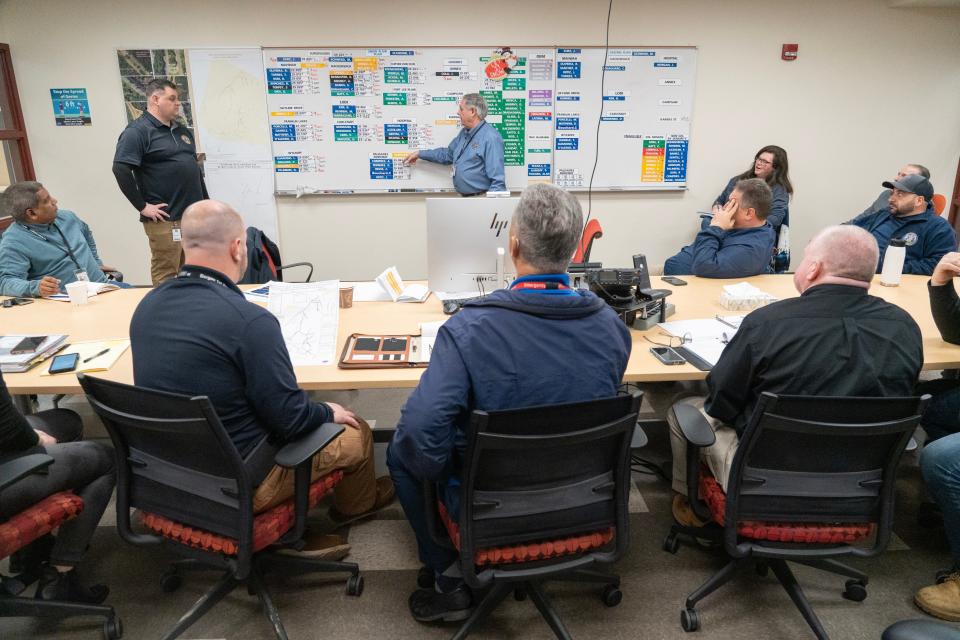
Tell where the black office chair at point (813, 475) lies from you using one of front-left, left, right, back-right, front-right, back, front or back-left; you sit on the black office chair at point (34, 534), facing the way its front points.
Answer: front-right

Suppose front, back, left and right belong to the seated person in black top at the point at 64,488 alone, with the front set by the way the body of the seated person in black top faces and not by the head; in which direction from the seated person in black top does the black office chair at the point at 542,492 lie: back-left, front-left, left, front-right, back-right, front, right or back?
front-right

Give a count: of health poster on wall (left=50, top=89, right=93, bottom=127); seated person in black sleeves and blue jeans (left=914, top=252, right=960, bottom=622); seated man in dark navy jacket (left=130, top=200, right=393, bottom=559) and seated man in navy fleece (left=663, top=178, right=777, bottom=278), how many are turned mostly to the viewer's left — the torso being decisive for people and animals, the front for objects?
2

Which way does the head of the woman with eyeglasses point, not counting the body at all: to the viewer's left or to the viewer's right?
to the viewer's left

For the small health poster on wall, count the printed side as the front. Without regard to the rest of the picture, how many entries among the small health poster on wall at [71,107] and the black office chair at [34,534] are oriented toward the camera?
1

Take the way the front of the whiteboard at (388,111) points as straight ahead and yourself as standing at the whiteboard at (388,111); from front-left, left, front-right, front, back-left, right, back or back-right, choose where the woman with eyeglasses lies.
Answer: left

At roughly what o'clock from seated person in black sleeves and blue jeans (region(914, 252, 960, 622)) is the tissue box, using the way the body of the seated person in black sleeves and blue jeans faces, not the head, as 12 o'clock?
The tissue box is roughly at 1 o'clock from the seated person in black sleeves and blue jeans.

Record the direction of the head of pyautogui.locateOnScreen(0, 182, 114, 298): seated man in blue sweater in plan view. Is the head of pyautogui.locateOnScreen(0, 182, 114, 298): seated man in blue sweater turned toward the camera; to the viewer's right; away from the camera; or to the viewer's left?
to the viewer's right

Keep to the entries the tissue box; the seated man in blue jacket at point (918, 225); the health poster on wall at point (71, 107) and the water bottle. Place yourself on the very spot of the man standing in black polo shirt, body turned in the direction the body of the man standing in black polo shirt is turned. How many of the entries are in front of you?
3

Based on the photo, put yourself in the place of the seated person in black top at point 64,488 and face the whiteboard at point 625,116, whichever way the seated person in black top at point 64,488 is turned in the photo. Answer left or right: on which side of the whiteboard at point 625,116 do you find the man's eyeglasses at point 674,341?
right

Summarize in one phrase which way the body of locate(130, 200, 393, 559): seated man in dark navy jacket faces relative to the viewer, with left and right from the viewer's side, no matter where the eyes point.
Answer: facing away from the viewer and to the right of the viewer
